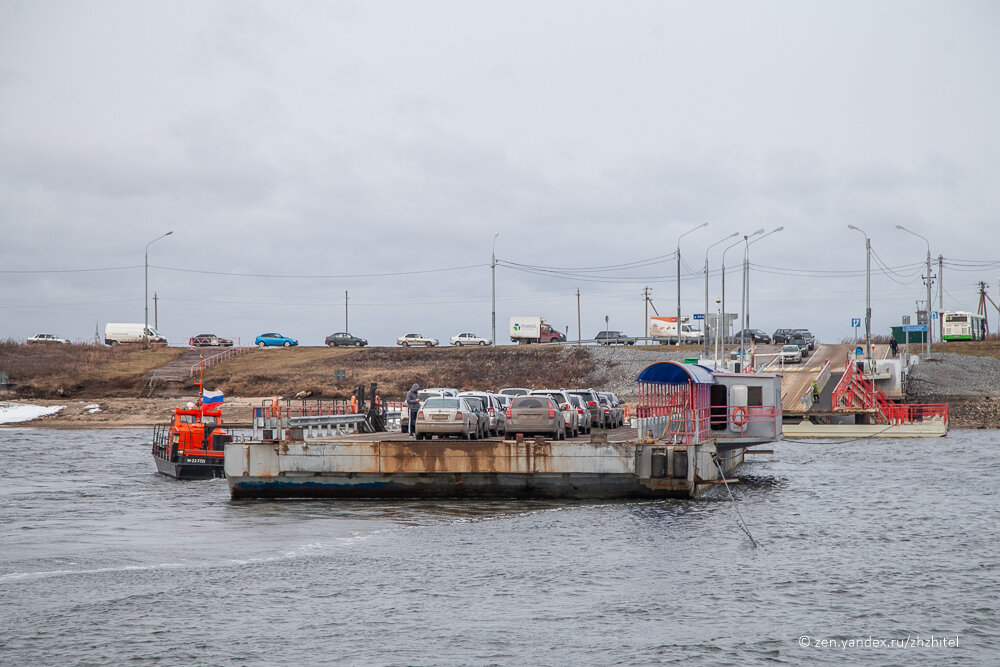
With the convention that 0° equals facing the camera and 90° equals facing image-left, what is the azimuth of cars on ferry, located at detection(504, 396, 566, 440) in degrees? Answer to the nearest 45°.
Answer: approximately 180°

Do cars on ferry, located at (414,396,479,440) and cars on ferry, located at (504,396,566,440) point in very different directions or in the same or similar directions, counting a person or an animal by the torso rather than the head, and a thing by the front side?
same or similar directions

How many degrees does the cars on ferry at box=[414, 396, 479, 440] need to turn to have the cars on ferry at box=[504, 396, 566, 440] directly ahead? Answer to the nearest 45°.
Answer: approximately 90° to its right

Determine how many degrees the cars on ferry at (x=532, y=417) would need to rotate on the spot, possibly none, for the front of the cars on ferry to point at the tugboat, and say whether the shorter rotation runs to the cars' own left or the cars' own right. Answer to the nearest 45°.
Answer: approximately 45° to the cars' own left

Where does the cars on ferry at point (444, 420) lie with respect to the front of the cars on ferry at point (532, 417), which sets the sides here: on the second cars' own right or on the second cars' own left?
on the second cars' own left

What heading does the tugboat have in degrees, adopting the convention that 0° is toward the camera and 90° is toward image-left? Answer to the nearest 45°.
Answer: approximately 135°

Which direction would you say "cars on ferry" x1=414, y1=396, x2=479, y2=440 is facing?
away from the camera

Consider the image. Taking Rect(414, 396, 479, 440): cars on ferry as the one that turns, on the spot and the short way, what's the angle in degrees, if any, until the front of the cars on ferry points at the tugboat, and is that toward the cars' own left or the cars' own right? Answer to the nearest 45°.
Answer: approximately 45° to the cars' own left

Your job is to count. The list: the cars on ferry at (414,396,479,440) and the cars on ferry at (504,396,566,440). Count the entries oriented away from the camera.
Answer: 2

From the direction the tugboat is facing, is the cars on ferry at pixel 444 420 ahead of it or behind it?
behind
